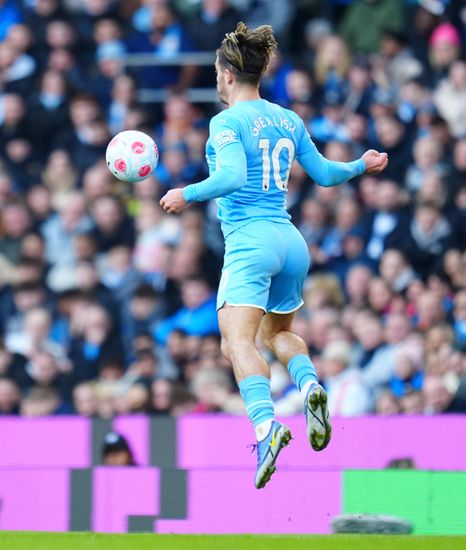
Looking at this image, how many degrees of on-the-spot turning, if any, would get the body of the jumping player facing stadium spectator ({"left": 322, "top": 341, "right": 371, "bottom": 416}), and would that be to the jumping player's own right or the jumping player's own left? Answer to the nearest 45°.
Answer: approximately 45° to the jumping player's own right

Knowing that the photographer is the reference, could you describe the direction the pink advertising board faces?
facing the viewer

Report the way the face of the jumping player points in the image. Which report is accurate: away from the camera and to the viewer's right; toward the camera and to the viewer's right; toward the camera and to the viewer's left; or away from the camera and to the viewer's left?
away from the camera and to the viewer's left

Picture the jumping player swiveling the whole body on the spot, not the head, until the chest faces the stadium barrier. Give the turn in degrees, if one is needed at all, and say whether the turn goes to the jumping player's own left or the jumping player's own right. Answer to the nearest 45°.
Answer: approximately 45° to the jumping player's own right

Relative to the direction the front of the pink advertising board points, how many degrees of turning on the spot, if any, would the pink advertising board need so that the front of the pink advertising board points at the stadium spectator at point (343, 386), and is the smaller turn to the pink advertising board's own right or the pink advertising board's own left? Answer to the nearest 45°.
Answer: approximately 180°

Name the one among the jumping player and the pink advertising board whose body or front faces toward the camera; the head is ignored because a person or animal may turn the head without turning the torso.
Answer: the pink advertising board

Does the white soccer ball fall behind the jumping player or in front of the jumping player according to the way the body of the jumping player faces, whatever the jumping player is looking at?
in front

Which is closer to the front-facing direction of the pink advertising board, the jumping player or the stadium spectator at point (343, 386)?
the jumping player

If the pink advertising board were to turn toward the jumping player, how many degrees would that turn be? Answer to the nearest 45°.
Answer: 0° — it already faces them

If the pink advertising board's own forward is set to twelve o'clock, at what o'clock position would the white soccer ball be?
The white soccer ball is roughly at 1 o'clock from the pink advertising board.

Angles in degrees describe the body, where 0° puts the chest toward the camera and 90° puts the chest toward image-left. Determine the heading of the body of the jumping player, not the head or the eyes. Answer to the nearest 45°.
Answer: approximately 135°

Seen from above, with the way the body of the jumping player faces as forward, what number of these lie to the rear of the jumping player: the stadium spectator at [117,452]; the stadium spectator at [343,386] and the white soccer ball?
0

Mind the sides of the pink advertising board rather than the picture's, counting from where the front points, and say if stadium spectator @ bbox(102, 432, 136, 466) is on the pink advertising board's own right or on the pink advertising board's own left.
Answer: on the pink advertising board's own right

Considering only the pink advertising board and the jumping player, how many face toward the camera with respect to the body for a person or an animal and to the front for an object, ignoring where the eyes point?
1
